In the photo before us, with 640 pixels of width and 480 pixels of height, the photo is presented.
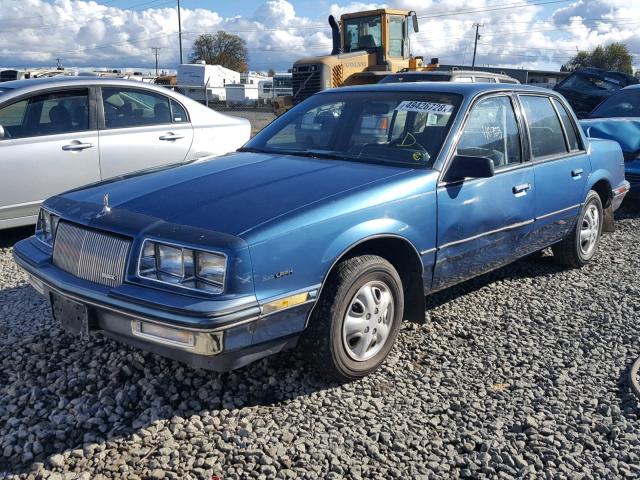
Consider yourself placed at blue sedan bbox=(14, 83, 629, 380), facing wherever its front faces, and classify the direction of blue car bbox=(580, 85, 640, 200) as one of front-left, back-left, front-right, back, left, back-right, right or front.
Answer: back

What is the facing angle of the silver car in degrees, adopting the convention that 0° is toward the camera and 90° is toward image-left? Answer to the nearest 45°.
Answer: approximately 90°

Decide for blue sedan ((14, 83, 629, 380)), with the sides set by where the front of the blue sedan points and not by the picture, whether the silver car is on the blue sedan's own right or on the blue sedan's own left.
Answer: on the blue sedan's own right

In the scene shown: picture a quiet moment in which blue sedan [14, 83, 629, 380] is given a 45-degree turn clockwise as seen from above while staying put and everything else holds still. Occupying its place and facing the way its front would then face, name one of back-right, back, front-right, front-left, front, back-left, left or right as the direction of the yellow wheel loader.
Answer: right

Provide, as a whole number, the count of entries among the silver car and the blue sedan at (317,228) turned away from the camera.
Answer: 0

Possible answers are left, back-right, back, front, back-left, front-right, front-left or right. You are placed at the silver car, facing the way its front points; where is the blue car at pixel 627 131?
back

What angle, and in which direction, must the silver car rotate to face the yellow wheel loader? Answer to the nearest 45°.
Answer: approximately 135° to its right
